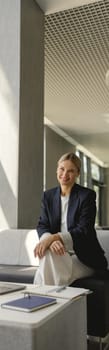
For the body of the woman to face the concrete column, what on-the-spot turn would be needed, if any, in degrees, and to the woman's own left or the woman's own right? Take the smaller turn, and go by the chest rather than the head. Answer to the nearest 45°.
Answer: approximately 135° to the woman's own right

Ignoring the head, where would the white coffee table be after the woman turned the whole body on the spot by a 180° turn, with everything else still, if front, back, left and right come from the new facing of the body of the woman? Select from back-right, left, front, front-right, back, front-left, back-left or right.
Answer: back-right

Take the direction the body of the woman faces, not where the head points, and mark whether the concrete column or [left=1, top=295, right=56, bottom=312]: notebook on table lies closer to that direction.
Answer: the notebook on table

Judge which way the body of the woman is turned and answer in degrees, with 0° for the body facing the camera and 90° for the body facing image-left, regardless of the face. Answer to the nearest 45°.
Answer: approximately 45°

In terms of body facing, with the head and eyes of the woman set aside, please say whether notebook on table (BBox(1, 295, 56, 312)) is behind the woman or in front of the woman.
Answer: in front
